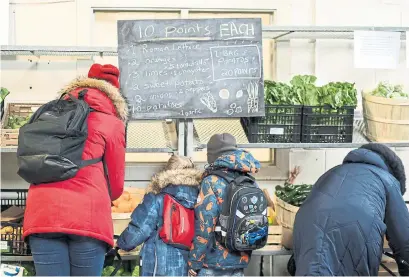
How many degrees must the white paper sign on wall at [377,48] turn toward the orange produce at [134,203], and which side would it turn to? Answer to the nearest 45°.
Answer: approximately 90° to its right

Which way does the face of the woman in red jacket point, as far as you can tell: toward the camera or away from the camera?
away from the camera

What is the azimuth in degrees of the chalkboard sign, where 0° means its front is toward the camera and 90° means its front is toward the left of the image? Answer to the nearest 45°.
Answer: approximately 0°

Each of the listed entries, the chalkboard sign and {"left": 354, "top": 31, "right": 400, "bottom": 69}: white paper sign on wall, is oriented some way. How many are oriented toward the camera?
2

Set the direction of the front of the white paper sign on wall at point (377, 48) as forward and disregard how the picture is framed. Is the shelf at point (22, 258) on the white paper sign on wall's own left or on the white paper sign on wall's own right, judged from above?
on the white paper sign on wall's own right

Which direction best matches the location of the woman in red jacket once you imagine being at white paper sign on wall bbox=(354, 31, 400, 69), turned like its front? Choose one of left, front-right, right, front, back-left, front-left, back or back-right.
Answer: front-right

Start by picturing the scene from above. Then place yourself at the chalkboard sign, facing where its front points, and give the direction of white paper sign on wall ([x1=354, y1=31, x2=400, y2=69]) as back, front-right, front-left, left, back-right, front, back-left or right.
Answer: left

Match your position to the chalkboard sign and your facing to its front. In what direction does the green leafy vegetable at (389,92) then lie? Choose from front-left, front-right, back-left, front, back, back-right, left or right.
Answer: left

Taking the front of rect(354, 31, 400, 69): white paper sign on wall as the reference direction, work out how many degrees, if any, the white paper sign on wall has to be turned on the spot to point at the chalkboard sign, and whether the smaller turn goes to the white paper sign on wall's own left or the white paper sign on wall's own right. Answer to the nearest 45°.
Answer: approximately 45° to the white paper sign on wall's own right
